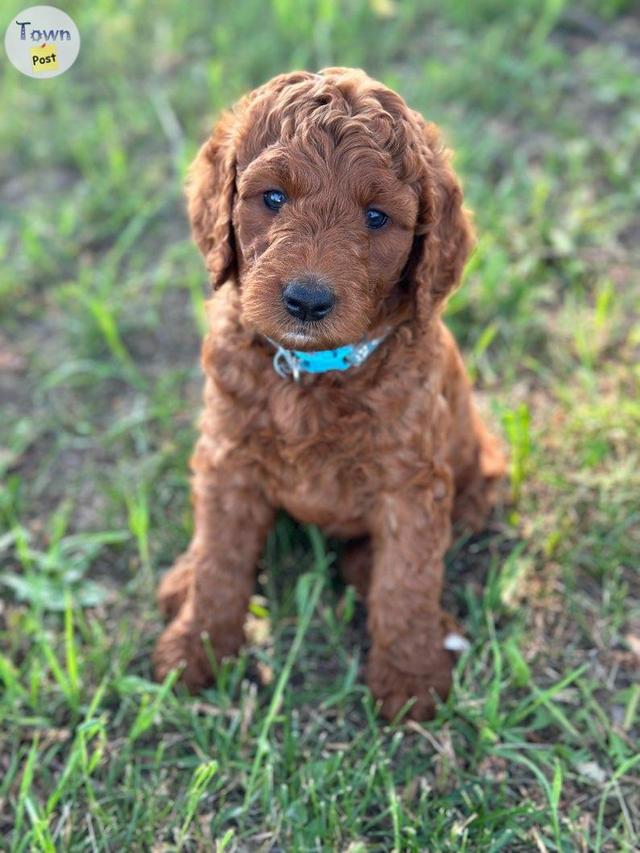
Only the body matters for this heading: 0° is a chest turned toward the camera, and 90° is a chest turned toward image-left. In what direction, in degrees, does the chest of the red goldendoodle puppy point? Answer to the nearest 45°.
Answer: approximately 0°
